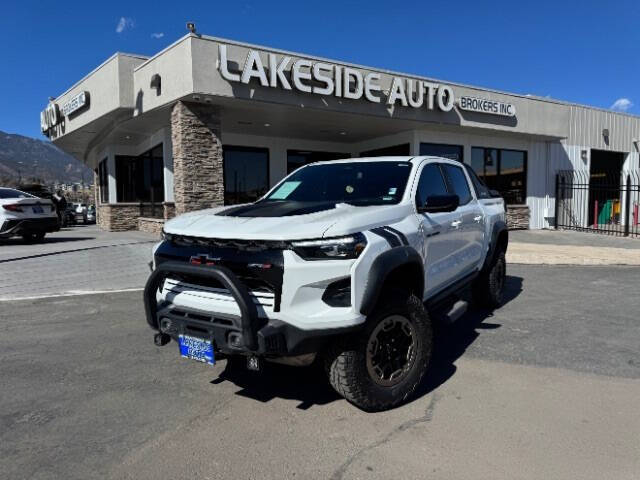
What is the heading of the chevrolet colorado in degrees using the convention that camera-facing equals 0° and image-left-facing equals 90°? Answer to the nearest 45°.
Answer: approximately 45°

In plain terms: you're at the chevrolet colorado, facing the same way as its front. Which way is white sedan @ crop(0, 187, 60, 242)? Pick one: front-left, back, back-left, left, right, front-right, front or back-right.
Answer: right

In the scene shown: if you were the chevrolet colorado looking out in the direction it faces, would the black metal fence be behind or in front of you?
behind

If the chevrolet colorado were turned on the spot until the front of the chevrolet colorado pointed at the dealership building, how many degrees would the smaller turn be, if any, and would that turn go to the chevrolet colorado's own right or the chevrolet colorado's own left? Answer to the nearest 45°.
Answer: approximately 135° to the chevrolet colorado's own right
